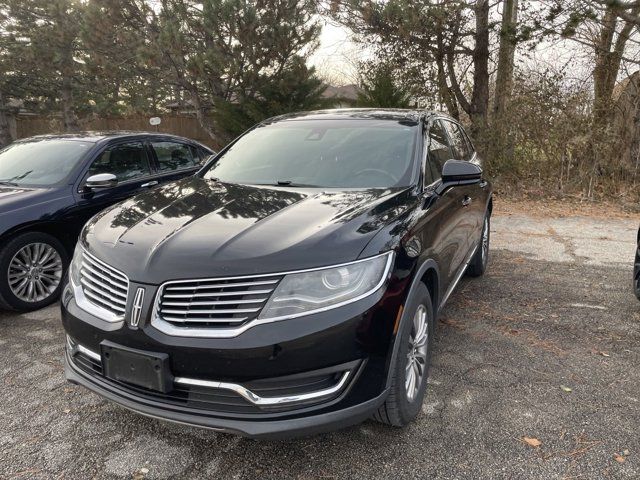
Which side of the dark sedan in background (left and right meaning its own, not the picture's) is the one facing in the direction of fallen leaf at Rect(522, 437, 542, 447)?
left

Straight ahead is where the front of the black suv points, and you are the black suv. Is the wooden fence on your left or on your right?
on your right

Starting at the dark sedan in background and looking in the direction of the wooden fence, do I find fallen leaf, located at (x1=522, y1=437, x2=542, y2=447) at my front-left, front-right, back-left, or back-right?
back-right

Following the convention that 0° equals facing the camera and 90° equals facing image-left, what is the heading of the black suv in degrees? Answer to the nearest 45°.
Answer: approximately 45°

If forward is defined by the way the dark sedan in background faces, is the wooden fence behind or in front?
behind

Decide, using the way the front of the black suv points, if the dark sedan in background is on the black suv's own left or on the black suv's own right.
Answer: on the black suv's own right
